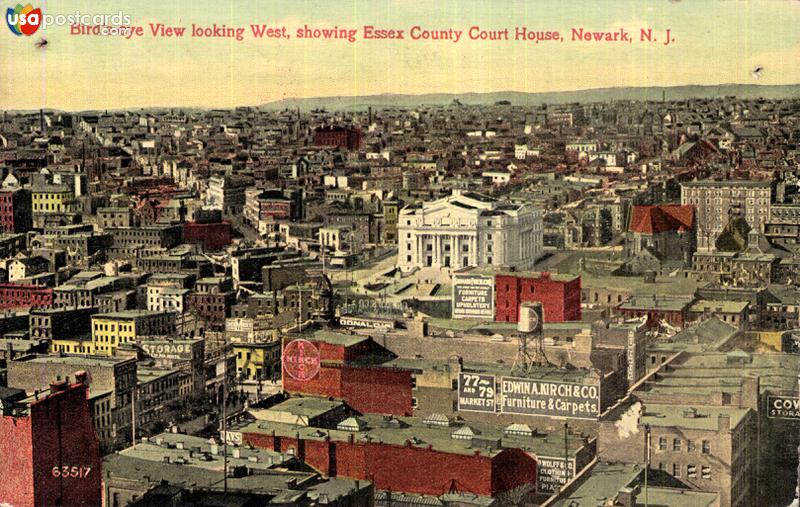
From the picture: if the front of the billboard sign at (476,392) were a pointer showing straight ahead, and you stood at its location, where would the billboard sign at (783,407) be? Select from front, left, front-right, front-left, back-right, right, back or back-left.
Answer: left

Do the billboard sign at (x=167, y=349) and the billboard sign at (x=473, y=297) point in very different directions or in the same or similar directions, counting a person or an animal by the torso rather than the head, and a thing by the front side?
same or similar directions

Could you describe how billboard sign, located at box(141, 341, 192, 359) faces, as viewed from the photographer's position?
facing the viewer

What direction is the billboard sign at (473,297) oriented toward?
toward the camera

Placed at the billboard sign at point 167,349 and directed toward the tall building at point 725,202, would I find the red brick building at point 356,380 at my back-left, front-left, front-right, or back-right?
front-right

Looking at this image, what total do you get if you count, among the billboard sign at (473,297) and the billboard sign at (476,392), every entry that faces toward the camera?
2

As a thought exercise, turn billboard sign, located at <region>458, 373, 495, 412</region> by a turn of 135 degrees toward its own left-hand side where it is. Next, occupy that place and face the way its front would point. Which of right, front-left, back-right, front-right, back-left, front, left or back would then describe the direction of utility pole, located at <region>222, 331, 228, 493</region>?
back-left

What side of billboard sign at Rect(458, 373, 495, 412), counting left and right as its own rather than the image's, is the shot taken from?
front

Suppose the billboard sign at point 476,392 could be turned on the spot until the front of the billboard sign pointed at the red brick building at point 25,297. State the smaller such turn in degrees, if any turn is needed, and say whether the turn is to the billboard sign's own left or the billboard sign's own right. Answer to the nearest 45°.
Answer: approximately 90° to the billboard sign's own right

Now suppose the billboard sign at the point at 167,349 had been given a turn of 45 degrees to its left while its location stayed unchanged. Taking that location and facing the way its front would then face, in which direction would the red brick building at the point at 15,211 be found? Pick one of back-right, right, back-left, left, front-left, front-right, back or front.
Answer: back

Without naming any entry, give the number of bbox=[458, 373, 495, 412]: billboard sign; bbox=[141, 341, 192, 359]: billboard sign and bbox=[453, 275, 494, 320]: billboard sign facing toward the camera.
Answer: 3

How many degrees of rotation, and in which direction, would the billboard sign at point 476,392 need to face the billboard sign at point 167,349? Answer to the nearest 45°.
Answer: approximately 90° to its right

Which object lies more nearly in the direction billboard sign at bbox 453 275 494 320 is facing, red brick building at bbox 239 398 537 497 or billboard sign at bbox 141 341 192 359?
the red brick building

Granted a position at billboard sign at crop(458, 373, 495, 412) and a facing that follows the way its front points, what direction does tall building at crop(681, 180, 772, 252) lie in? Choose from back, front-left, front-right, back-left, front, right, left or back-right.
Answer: back-left

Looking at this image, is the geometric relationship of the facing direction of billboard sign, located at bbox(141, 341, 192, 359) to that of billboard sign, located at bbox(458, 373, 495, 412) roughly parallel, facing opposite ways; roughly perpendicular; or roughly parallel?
roughly parallel
